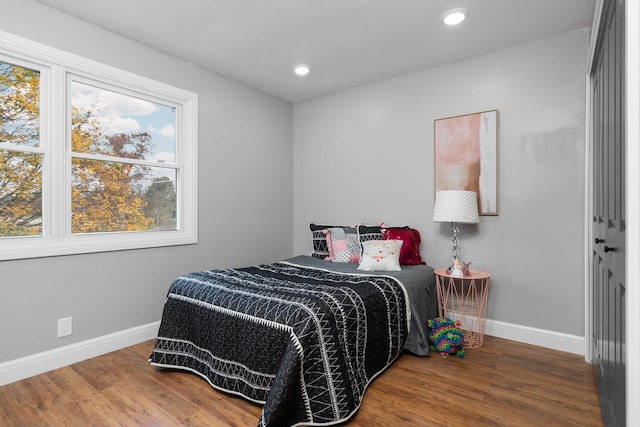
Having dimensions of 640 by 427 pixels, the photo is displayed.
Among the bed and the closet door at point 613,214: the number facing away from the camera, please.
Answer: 0

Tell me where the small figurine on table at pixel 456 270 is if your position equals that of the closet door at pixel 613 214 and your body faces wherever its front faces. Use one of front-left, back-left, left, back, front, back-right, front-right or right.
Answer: front-right

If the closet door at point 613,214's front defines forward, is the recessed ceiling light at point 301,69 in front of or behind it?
in front

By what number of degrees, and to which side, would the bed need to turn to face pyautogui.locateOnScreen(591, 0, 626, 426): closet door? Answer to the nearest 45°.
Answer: approximately 90° to its left

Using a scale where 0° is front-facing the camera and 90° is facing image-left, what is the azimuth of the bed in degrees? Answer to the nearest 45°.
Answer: approximately 45°

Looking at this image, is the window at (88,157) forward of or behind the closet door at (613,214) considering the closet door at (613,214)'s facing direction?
forward

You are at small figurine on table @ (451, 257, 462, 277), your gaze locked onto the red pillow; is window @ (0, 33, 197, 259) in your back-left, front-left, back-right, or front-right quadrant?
front-left

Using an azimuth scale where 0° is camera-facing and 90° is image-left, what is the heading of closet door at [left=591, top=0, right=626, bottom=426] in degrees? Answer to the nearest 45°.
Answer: approximately 90°

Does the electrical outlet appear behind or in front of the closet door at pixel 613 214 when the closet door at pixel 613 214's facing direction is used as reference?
in front

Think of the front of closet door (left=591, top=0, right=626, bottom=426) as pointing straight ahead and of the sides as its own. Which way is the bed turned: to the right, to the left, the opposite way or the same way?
to the left
